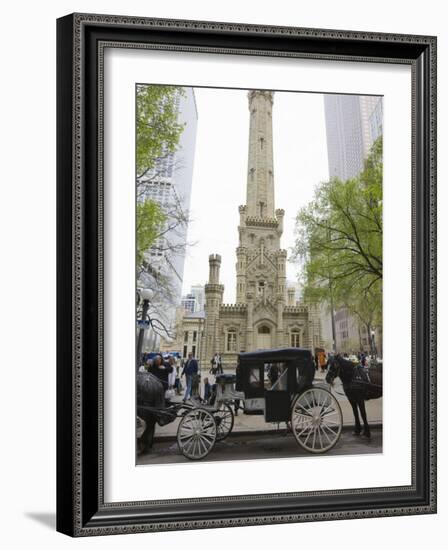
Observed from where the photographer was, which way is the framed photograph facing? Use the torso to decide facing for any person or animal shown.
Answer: facing the viewer and to the right of the viewer
